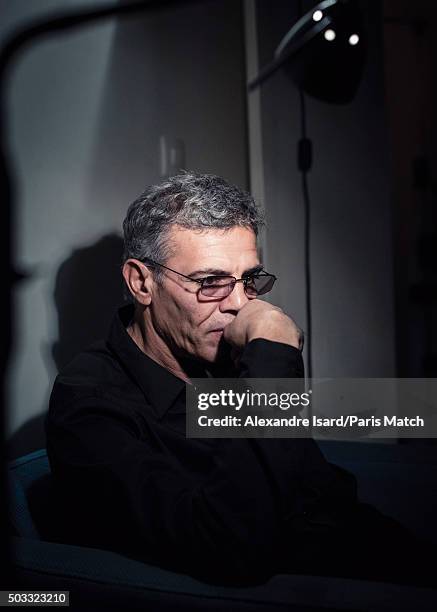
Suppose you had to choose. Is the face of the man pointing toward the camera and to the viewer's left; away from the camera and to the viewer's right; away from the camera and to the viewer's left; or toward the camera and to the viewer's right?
toward the camera and to the viewer's right

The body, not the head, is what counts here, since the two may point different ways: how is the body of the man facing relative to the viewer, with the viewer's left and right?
facing the viewer and to the right of the viewer
